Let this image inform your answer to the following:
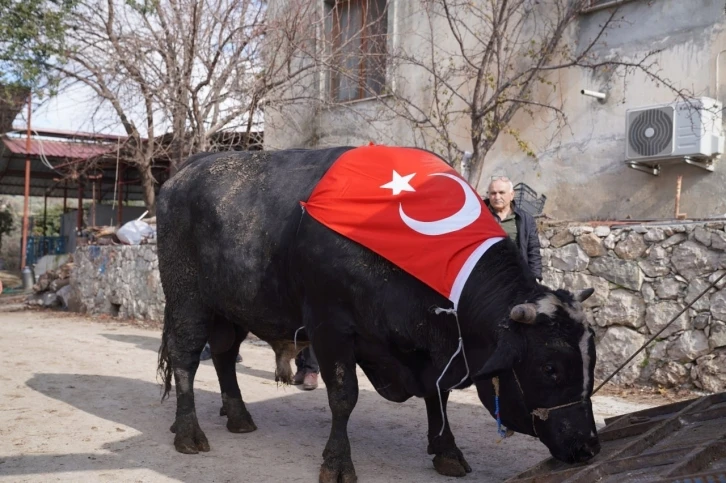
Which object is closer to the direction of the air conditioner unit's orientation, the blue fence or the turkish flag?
the turkish flag

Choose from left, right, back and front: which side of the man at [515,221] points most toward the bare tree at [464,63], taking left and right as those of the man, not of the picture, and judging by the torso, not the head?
back

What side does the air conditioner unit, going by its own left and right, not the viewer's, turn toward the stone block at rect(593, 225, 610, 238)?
front

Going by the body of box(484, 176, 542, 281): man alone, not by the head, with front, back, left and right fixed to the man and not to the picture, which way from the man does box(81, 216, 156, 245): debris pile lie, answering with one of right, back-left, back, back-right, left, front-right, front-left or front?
back-right

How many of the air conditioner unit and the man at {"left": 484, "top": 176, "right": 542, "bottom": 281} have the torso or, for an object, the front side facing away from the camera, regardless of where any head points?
0

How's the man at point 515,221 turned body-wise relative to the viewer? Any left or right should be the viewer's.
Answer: facing the viewer

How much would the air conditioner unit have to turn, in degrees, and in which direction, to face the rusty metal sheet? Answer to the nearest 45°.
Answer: approximately 45° to its left

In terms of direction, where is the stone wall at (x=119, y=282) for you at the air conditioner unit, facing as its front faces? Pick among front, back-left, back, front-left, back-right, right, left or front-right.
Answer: front-right

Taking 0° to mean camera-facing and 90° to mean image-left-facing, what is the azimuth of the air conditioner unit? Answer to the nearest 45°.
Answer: approximately 45°
